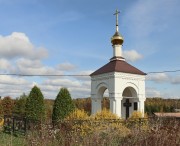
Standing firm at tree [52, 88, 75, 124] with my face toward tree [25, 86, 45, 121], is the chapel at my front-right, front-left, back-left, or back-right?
back-right

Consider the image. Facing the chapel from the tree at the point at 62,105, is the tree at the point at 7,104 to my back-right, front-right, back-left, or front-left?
back-left

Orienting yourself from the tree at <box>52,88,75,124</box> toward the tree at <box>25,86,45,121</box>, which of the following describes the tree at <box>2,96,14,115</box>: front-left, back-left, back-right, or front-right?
front-right

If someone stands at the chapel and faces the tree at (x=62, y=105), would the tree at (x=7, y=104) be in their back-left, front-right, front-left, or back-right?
front-right
